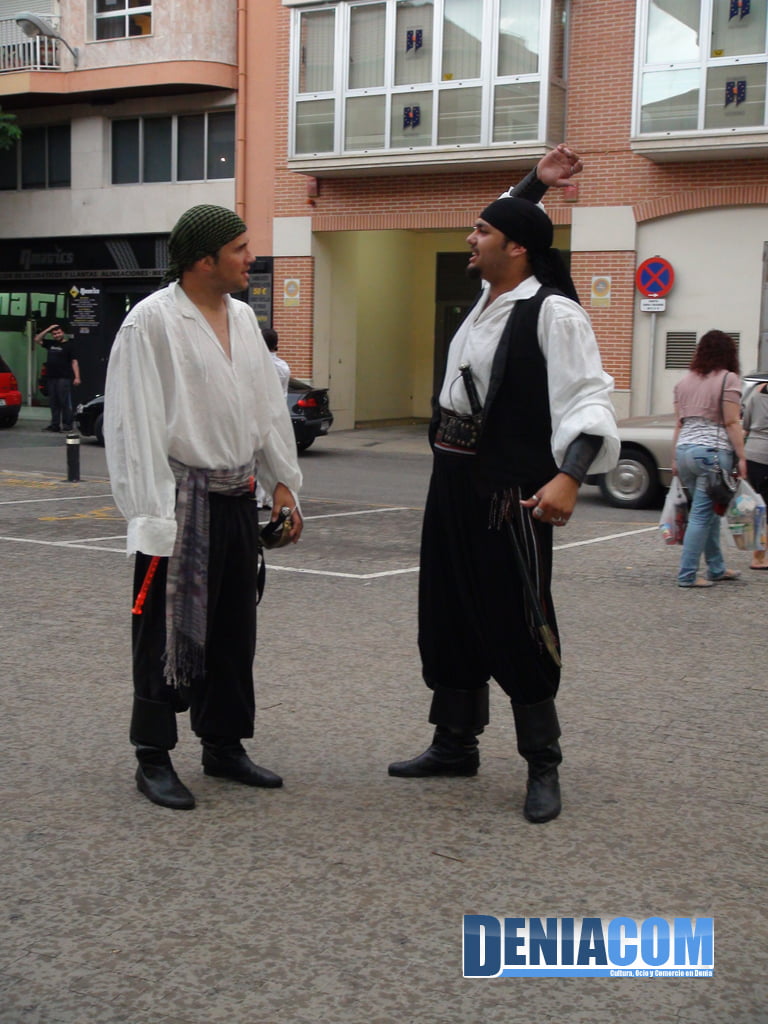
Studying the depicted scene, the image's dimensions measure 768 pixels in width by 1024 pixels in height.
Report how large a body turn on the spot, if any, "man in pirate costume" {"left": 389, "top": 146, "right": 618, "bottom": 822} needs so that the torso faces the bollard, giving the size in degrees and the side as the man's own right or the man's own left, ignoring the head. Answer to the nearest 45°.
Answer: approximately 90° to the man's own right

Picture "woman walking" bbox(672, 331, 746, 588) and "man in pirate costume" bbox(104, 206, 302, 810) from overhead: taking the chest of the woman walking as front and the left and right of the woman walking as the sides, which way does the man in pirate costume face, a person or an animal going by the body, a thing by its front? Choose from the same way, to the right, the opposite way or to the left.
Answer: to the right

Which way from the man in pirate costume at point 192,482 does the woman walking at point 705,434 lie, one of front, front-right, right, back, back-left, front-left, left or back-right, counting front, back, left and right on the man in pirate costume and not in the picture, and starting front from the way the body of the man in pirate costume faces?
left

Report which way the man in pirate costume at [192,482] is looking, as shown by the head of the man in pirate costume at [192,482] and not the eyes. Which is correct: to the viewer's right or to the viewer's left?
to the viewer's right

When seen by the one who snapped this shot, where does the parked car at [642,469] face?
facing to the left of the viewer

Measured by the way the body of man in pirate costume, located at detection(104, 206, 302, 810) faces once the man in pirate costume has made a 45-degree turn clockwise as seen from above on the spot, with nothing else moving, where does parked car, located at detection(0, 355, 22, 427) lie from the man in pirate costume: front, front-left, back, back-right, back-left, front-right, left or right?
back

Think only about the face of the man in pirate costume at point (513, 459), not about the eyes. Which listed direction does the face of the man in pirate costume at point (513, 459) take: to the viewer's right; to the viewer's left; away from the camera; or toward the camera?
to the viewer's left

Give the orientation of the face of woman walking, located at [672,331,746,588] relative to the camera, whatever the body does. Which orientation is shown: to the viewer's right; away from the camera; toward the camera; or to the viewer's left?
away from the camera

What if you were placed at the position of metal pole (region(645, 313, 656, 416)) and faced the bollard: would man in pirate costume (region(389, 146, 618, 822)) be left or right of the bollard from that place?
left

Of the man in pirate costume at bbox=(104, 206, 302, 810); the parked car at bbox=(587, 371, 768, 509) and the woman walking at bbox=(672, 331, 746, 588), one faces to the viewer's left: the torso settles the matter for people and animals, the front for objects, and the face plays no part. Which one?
the parked car
